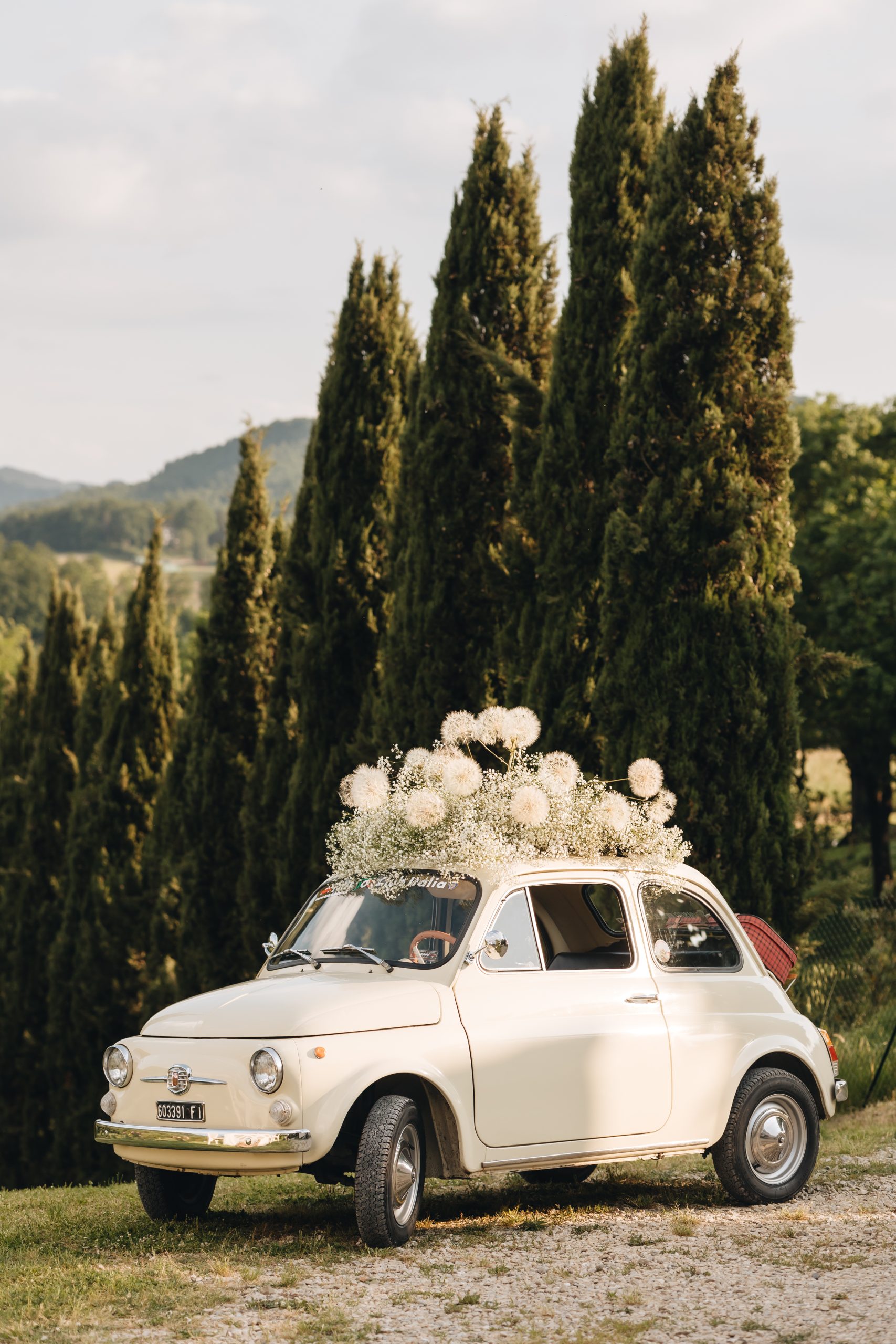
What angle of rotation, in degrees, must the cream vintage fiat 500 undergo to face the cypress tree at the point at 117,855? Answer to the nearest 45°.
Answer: approximately 135° to its right

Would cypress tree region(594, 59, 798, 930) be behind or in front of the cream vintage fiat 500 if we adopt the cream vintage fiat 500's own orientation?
behind

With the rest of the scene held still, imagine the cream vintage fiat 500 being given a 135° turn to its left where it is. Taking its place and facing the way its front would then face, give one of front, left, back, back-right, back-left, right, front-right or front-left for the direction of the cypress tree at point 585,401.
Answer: left

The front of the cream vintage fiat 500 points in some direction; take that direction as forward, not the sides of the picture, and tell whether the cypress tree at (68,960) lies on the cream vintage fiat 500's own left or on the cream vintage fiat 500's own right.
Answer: on the cream vintage fiat 500's own right

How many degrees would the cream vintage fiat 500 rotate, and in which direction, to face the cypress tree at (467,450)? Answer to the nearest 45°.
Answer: approximately 135° to its right

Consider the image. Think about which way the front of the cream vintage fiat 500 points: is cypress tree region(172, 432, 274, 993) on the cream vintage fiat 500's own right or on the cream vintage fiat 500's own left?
on the cream vintage fiat 500's own right
